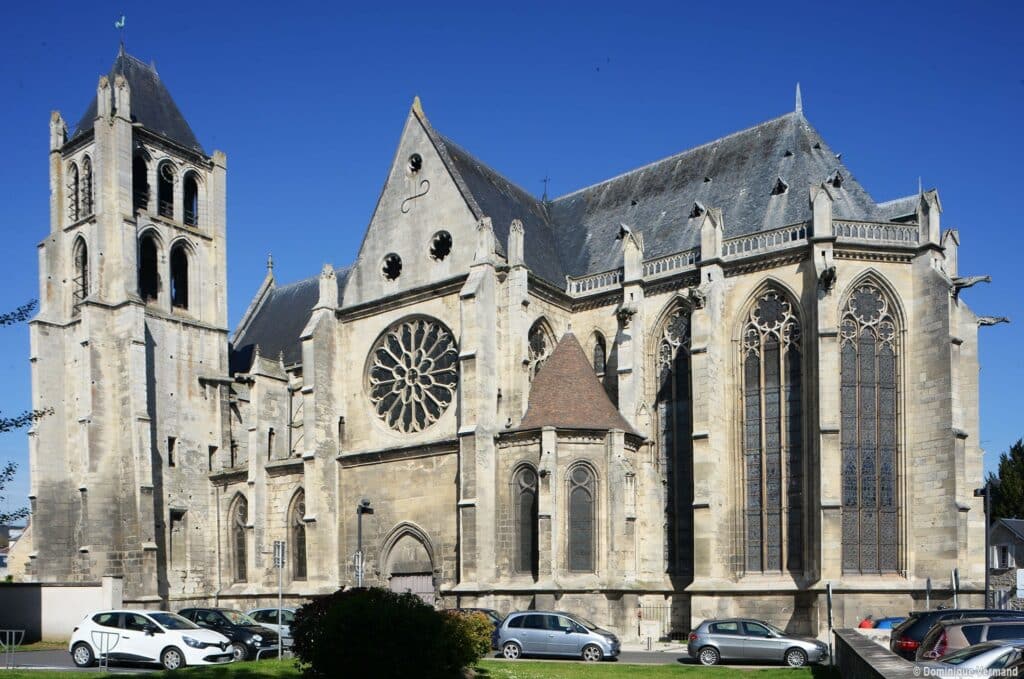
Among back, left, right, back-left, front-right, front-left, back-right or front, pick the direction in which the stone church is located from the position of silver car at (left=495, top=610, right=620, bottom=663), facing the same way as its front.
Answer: left

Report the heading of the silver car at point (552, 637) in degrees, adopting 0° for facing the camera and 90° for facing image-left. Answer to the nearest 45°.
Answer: approximately 270°

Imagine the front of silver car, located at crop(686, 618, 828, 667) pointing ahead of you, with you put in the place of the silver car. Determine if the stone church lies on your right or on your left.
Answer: on your left

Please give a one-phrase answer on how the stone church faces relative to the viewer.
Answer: facing away from the viewer and to the left of the viewer

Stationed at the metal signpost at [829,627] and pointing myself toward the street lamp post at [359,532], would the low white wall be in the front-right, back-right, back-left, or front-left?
front-left

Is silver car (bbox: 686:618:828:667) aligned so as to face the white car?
no

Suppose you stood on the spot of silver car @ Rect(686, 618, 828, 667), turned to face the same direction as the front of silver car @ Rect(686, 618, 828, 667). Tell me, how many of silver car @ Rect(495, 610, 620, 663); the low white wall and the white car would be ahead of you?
0

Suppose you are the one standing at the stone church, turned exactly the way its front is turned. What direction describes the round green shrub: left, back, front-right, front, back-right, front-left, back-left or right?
back-left

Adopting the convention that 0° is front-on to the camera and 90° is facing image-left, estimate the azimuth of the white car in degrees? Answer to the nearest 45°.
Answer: approximately 315°

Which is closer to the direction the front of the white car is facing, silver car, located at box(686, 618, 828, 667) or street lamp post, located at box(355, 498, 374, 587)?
the silver car

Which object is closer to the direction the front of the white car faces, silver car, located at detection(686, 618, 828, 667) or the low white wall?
the silver car

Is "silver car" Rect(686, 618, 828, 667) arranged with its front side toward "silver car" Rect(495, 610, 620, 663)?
no

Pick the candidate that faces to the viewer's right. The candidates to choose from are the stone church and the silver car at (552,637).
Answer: the silver car

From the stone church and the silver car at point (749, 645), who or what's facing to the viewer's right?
the silver car

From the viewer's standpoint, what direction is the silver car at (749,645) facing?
to the viewer's right

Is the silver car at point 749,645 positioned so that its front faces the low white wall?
no
